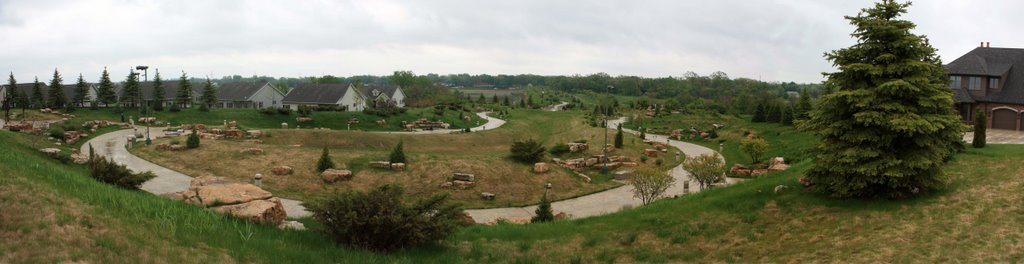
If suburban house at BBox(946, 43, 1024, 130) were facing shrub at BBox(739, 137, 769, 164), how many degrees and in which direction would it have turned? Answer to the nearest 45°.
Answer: approximately 45° to its right

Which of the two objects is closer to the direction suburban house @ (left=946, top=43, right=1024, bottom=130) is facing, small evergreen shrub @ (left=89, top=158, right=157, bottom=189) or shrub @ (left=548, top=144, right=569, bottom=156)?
the small evergreen shrub

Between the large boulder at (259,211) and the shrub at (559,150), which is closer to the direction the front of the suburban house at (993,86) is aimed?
the large boulder

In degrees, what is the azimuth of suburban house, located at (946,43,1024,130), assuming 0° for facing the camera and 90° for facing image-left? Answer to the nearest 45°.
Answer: approximately 0°

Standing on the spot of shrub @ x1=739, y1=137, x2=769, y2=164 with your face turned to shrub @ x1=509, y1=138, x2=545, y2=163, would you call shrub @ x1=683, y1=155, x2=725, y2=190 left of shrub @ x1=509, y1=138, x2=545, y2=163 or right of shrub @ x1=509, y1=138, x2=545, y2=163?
left

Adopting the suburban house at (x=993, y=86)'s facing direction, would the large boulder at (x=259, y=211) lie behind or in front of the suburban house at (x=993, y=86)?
in front

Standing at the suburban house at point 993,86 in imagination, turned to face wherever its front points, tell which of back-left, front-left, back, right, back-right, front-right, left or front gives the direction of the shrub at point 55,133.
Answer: front-right

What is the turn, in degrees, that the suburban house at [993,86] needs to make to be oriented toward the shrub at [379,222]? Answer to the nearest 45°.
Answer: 0° — it already faces it

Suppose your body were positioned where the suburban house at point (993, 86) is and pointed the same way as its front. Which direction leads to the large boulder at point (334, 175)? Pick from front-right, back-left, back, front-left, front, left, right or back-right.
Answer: front-right

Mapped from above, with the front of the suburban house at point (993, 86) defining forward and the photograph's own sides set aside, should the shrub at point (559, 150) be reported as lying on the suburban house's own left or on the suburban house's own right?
on the suburban house's own right

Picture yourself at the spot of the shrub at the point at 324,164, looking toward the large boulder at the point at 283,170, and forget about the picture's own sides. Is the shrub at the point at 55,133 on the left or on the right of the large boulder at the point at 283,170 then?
right
